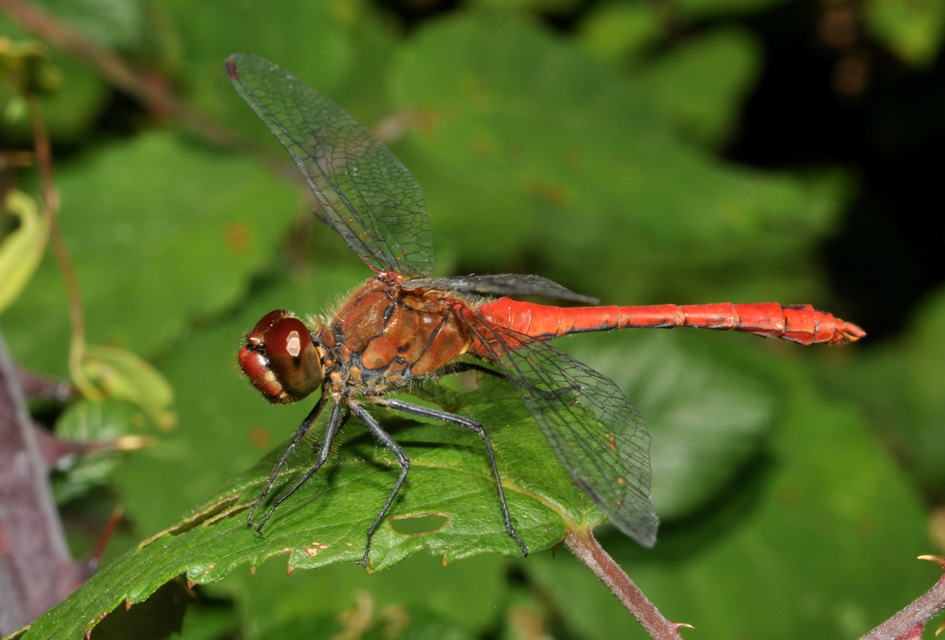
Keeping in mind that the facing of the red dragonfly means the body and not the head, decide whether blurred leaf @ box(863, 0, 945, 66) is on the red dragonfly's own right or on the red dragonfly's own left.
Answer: on the red dragonfly's own right

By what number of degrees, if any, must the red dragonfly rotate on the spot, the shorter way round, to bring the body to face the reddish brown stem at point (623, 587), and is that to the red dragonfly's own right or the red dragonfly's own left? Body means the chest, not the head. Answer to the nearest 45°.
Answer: approximately 135° to the red dragonfly's own left

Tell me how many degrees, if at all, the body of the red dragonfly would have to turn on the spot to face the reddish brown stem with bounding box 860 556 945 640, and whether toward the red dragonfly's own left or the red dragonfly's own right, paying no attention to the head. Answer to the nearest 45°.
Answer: approximately 135° to the red dragonfly's own left

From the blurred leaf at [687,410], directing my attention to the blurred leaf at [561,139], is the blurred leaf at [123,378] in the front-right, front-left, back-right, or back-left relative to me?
front-left

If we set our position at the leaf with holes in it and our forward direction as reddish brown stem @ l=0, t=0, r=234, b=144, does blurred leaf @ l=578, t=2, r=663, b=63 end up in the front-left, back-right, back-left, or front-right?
front-right

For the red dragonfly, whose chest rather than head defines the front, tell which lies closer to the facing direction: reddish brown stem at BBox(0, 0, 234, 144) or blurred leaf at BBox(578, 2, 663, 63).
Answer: the reddish brown stem

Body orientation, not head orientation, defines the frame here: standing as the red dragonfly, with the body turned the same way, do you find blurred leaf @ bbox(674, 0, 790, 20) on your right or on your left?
on your right

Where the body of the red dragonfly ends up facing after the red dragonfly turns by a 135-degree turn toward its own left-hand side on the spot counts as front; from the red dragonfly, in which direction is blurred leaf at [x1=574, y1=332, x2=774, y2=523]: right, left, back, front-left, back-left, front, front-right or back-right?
left

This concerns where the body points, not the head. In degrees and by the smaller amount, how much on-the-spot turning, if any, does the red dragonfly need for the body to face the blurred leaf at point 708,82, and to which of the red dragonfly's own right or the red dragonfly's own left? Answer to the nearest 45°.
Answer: approximately 90° to the red dragonfly's own right

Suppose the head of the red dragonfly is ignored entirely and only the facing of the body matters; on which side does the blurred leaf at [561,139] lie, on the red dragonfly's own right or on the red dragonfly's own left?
on the red dragonfly's own right

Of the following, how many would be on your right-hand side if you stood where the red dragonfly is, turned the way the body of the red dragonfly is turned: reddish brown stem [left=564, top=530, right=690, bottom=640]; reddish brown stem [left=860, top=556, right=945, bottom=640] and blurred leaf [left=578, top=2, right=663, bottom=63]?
1

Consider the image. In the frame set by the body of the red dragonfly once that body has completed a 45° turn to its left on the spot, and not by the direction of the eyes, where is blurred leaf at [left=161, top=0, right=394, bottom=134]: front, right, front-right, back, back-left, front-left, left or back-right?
right

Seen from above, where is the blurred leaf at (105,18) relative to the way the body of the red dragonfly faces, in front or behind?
in front

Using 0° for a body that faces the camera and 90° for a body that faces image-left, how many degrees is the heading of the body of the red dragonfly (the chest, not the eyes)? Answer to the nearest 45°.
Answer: approximately 90°

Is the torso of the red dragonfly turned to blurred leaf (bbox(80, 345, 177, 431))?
yes

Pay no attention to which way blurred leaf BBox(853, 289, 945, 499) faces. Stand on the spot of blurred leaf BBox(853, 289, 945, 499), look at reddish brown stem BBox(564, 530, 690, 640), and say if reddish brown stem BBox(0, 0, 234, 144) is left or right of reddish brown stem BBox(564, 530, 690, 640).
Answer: right
